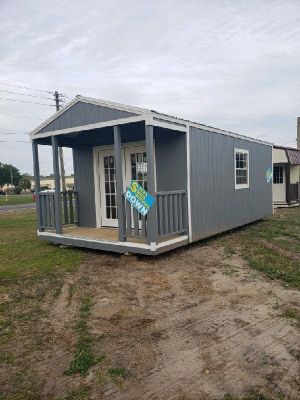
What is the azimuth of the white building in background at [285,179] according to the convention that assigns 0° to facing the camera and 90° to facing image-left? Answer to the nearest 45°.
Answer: approximately 45°

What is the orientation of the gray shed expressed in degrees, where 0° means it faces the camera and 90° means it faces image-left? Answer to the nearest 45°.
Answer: approximately 45°

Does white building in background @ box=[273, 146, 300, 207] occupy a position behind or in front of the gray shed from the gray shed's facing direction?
behind
